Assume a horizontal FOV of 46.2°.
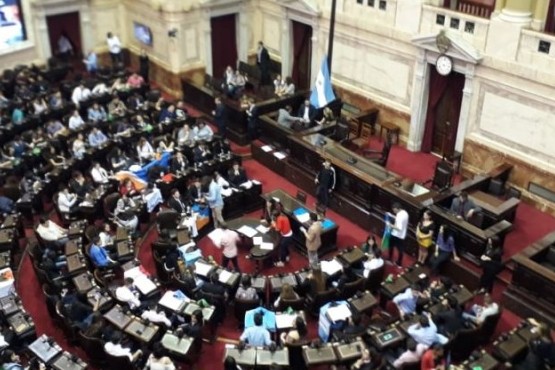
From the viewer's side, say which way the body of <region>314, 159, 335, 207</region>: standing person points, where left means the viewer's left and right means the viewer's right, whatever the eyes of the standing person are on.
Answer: facing the viewer and to the left of the viewer

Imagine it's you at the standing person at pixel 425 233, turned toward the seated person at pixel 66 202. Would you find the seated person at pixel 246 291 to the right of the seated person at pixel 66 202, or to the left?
left

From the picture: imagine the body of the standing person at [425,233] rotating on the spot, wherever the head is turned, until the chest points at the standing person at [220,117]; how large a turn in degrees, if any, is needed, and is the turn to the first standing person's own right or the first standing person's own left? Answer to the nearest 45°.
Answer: approximately 90° to the first standing person's own right

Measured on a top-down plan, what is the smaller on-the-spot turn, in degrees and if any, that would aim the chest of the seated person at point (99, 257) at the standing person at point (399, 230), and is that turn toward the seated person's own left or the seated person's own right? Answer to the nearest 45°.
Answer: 0° — they already face them

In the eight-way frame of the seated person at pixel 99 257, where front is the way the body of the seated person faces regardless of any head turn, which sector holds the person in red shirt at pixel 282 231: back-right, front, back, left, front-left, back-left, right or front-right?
front

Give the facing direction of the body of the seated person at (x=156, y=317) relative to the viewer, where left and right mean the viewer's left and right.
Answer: facing away from the viewer and to the right of the viewer

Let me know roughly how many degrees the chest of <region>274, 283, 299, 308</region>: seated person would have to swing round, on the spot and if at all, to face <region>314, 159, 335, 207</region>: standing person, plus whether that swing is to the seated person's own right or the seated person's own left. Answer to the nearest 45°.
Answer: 0° — they already face them

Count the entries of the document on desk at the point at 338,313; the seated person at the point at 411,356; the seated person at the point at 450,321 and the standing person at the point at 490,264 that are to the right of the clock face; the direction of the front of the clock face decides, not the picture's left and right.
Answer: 0

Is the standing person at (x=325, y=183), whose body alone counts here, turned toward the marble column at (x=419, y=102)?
no

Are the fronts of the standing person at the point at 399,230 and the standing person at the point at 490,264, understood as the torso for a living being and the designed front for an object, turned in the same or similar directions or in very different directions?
same or similar directions

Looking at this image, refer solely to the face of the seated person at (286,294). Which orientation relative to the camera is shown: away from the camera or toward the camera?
away from the camera

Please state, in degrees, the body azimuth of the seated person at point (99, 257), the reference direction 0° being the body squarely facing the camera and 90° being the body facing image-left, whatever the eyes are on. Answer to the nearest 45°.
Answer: approximately 270°

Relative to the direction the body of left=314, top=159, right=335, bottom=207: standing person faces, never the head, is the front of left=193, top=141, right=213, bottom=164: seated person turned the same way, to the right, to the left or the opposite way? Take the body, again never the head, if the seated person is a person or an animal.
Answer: to the left

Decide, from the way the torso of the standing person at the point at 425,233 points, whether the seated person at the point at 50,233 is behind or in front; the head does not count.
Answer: in front

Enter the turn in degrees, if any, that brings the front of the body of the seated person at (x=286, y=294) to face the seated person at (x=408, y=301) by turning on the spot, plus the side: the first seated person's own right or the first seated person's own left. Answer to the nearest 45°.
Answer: approximately 90° to the first seated person's own right

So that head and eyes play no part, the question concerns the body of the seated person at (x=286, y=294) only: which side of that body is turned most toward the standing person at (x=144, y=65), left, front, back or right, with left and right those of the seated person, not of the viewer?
front

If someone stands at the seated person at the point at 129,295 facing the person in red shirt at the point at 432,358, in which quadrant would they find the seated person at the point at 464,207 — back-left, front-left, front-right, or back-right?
front-left
